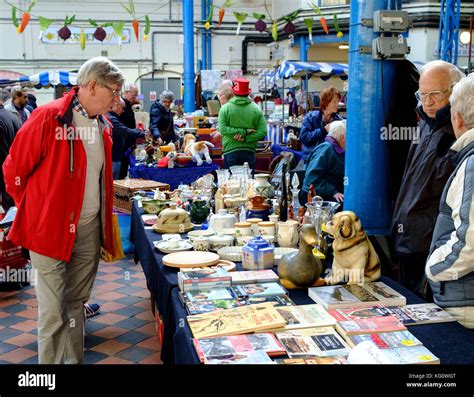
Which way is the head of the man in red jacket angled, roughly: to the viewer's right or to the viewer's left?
to the viewer's right

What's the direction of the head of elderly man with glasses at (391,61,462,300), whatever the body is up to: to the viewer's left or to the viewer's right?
to the viewer's left

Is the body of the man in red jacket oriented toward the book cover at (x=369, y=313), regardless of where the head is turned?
yes

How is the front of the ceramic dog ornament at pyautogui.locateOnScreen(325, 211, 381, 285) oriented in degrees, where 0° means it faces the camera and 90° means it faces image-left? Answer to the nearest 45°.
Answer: approximately 45°

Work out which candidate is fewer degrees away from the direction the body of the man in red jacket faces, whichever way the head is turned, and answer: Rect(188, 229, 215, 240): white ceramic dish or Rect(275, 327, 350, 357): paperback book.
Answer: the paperback book

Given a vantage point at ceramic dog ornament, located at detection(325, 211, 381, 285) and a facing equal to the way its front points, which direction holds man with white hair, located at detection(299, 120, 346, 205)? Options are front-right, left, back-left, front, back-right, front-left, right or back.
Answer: back-right

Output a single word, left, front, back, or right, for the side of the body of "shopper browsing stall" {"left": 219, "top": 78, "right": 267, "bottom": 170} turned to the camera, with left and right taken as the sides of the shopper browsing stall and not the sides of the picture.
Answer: back

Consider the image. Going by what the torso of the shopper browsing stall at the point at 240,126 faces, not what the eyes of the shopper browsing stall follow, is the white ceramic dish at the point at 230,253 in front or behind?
behind

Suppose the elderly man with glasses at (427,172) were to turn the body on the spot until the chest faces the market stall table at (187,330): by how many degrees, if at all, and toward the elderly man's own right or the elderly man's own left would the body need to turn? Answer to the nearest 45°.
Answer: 0° — they already face it

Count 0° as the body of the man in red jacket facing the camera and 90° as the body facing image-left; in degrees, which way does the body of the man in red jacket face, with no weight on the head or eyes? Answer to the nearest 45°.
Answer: approximately 315°

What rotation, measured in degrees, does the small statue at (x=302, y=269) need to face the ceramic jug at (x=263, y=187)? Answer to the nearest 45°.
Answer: approximately 135° to its left

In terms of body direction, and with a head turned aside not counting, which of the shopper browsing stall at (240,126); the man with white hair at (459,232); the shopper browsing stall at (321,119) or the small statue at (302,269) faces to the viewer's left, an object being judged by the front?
the man with white hair
